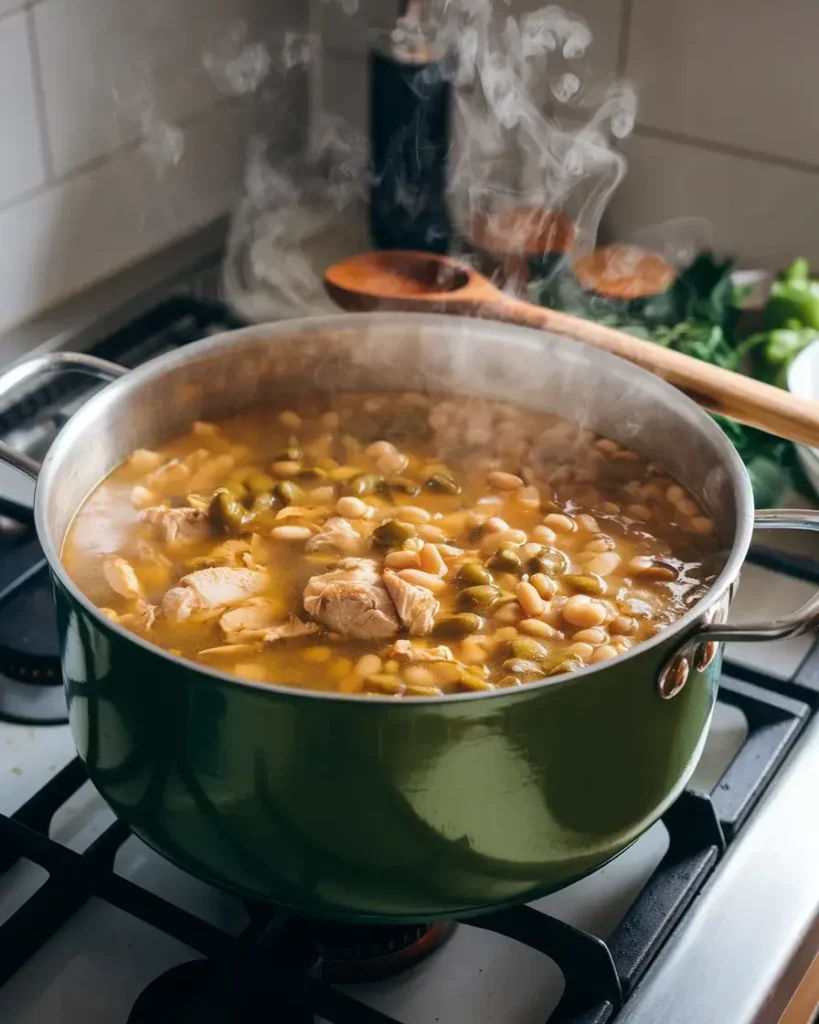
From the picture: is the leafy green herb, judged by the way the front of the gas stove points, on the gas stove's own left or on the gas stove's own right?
on the gas stove's own left

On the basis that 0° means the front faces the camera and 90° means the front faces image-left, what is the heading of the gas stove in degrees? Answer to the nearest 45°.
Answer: approximately 315°

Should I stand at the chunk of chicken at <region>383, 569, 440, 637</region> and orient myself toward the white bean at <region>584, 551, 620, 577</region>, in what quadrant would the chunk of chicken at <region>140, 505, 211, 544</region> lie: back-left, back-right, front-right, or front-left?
back-left
